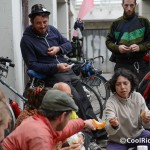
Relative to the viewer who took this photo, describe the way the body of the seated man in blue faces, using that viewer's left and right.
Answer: facing the viewer and to the right of the viewer

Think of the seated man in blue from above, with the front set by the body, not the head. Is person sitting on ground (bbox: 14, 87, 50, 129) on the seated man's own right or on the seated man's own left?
on the seated man's own right

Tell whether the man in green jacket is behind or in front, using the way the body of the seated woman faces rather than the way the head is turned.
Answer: behind

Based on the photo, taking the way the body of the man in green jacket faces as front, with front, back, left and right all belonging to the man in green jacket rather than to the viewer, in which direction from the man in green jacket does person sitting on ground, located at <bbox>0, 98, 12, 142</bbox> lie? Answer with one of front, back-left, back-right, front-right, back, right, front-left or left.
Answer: front

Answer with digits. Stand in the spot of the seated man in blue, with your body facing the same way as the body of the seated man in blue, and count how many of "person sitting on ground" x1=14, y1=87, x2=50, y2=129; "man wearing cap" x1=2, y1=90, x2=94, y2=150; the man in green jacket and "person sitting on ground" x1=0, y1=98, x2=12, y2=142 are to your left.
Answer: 1

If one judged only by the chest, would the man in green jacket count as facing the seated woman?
yes

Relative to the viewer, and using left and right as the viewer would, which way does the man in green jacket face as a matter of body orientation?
facing the viewer

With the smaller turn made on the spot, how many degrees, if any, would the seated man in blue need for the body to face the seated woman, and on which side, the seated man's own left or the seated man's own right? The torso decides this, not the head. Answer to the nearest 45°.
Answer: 0° — they already face them

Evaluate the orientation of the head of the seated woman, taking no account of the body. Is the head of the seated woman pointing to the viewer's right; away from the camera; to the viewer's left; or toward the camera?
toward the camera

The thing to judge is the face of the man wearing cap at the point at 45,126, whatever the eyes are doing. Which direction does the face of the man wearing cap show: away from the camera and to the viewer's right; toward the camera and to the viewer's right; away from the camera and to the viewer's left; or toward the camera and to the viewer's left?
away from the camera and to the viewer's right

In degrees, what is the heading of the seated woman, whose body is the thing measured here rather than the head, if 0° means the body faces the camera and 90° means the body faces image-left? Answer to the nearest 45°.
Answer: approximately 0°

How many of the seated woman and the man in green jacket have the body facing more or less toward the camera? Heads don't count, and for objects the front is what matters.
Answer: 2

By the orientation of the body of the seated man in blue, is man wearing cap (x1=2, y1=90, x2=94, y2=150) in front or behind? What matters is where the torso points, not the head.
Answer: in front

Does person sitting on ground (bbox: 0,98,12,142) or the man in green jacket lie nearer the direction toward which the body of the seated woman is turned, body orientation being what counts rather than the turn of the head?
the person sitting on ground

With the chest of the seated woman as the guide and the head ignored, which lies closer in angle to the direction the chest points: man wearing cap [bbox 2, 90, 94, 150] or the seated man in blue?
the man wearing cap
